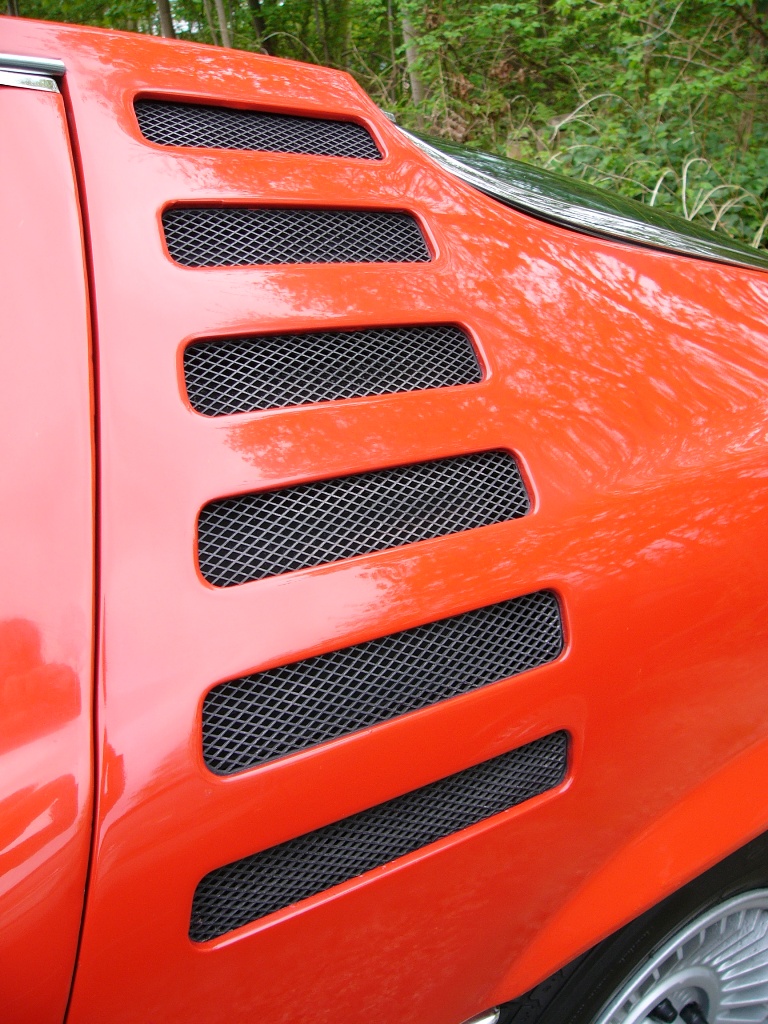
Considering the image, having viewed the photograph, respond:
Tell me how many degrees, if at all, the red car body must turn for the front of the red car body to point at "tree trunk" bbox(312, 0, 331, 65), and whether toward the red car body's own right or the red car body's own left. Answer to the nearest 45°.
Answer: approximately 135° to the red car body's own right

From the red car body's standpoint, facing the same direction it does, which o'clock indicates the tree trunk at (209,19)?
The tree trunk is roughly at 4 o'clock from the red car body.

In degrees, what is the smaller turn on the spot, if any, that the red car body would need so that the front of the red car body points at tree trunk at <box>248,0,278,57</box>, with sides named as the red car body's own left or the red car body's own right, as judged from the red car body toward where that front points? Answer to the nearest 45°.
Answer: approximately 135° to the red car body's own right

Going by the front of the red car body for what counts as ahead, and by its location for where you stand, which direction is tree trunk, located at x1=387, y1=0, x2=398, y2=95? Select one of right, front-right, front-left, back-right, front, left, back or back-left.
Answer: back-right

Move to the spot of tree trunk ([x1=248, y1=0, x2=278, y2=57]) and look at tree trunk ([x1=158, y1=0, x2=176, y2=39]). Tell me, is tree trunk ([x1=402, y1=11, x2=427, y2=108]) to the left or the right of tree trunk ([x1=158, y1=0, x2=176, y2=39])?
left

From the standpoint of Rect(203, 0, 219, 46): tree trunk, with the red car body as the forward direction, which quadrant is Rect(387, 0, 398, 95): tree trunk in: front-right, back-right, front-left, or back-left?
front-left

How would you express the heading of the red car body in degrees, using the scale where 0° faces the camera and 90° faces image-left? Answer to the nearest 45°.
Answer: approximately 45°

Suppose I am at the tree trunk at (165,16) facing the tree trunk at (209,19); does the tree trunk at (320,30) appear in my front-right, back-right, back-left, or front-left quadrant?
front-right

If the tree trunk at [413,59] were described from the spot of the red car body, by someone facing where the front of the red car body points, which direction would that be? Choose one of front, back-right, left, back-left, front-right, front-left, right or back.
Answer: back-right
